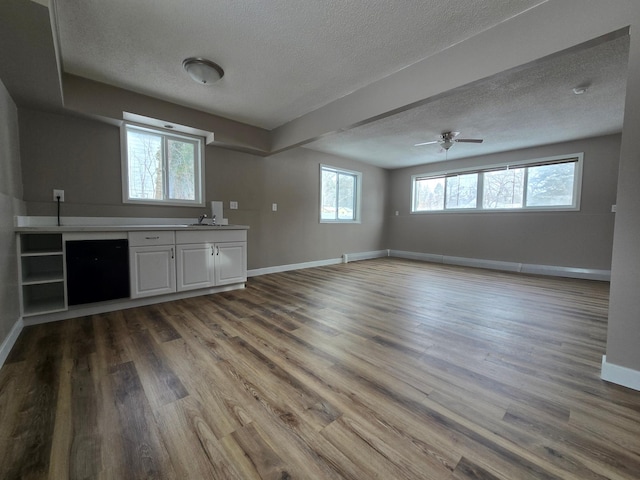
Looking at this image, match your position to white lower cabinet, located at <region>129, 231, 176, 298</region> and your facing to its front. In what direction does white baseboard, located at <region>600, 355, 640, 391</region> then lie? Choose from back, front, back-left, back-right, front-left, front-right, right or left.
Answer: front-left

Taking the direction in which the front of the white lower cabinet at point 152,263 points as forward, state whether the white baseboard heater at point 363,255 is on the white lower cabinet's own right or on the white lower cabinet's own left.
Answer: on the white lower cabinet's own left

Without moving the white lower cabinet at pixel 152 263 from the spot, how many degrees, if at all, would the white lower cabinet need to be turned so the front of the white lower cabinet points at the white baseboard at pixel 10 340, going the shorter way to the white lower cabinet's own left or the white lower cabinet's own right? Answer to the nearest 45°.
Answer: approximately 45° to the white lower cabinet's own right

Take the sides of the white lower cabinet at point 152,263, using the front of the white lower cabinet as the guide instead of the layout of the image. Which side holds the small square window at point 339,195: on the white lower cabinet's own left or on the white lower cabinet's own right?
on the white lower cabinet's own left

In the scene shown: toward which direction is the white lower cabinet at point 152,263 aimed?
toward the camera

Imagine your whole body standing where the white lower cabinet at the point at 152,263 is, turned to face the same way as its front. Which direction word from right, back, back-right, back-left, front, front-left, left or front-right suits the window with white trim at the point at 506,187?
left

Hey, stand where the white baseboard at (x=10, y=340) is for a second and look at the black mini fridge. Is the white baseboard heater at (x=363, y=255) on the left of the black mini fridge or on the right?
right

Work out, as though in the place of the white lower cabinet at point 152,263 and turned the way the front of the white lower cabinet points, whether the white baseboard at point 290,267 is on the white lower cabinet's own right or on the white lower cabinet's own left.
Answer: on the white lower cabinet's own left

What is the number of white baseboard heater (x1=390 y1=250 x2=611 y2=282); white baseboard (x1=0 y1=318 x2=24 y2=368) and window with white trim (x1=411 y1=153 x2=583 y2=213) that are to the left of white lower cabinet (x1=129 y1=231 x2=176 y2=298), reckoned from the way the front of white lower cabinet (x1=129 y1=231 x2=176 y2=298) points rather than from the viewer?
2
